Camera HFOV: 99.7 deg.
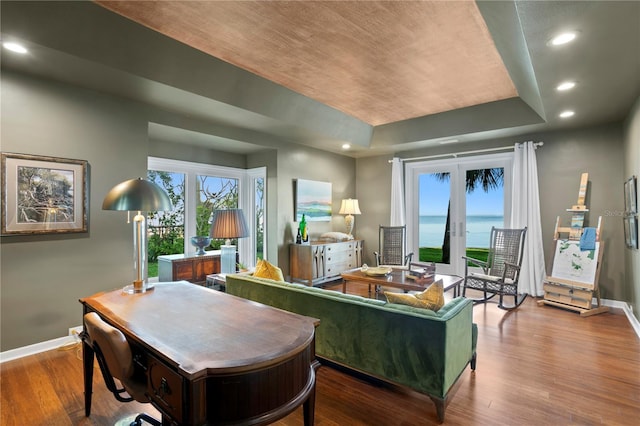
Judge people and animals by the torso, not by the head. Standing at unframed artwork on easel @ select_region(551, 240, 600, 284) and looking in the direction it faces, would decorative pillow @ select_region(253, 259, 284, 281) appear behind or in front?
in front

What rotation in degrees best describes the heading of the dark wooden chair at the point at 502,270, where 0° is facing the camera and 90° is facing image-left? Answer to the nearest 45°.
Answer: approximately 45°

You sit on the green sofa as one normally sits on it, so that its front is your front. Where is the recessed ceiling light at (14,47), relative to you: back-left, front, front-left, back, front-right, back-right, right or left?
back-left

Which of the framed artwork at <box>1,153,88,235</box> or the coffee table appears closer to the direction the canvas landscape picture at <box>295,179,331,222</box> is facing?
the coffee table

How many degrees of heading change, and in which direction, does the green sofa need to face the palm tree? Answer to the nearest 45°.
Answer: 0° — it already faces it

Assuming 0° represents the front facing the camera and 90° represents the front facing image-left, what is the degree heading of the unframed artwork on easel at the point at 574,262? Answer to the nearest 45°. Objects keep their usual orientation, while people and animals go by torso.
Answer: approximately 0°

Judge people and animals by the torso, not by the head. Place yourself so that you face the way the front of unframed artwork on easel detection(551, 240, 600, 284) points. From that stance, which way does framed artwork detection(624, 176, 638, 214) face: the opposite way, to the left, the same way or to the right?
to the right

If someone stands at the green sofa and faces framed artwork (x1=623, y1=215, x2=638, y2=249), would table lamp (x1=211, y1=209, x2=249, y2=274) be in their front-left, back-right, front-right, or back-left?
back-left

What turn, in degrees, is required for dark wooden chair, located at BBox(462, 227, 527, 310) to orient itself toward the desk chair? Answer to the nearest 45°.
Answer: approximately 45° to its left

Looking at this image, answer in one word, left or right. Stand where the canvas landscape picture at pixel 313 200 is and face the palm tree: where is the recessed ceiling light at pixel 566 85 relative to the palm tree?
right

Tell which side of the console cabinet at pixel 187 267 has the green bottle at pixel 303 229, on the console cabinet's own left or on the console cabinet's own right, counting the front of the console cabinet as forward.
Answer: on the console cabinet's own left

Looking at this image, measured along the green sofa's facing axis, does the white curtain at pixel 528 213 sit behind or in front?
in front

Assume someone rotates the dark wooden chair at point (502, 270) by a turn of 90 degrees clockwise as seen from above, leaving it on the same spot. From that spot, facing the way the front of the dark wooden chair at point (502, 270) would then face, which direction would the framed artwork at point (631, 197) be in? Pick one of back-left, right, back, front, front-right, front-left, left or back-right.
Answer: back-right
